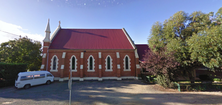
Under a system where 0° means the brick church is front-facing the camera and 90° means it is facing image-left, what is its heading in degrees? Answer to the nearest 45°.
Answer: approximately 90°

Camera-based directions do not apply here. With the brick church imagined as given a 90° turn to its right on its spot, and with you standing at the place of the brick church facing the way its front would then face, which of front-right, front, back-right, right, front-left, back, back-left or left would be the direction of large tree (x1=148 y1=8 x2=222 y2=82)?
back-right

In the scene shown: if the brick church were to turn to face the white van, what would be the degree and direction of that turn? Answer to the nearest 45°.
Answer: approximately 45° to its left

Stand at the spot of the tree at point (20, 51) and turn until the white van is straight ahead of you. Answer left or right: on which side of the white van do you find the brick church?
left

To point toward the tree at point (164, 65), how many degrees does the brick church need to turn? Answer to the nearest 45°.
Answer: approximately 135° to its left

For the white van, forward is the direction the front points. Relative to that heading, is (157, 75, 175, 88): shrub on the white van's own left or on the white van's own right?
on the white van's own right
